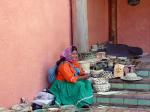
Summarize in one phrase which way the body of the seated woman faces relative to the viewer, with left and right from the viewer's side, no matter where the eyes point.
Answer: facing the viewer and to the right of the viewer

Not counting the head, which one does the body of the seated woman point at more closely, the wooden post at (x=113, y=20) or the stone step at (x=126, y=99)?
the stone step

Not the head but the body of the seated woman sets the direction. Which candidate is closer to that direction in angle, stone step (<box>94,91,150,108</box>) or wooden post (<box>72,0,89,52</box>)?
the stone step

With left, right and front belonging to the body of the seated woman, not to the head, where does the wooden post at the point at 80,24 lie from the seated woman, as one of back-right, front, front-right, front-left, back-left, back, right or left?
back-left

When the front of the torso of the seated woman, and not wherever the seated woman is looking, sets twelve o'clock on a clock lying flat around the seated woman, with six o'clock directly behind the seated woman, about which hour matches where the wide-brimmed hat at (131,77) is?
The wide-brimmed hat is roughly at 10 o'clock from the seated woman.

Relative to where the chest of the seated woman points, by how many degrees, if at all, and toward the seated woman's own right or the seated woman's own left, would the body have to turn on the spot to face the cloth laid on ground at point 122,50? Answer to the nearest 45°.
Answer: approximately 90° to the seated woman's own left

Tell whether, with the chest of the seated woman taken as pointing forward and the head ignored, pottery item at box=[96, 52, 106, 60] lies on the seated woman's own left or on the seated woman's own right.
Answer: on the seated woman's own left

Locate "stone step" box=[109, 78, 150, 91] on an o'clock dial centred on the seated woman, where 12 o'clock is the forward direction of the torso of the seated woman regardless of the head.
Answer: The stone step is roughly at 10 o'clock from the seated woman.

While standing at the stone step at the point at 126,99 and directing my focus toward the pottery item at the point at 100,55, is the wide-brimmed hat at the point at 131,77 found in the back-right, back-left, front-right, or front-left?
front-right

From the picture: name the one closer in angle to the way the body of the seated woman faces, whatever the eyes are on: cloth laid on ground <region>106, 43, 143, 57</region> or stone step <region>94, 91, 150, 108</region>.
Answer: the stone step

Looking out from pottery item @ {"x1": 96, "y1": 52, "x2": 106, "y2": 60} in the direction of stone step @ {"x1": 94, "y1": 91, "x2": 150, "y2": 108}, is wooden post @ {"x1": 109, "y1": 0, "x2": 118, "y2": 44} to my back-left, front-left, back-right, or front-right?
back-left
